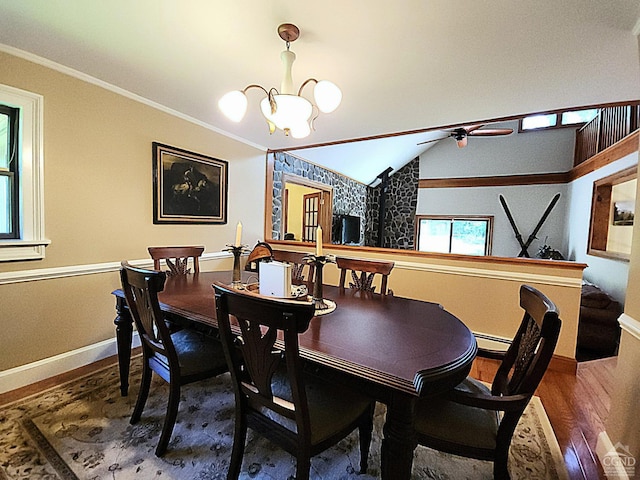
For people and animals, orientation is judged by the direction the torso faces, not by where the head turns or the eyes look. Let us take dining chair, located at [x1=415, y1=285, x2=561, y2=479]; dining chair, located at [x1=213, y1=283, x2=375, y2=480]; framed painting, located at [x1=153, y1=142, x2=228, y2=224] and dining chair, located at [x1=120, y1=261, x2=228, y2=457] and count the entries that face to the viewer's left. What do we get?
1

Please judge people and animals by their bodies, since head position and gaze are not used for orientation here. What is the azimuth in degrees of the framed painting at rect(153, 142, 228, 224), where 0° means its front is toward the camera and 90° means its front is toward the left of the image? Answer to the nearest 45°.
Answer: approximately 315°

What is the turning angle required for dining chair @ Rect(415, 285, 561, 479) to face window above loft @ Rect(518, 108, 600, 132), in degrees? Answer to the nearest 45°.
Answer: approximately 90° to its right

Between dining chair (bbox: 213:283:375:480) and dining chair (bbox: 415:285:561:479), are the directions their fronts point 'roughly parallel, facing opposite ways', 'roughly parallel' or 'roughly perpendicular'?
roughly perpendicular

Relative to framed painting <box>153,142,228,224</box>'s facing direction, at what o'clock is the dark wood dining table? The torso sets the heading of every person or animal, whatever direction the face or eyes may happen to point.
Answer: The dark wood dining table is roughly at 1 o'clock from the framed painting.

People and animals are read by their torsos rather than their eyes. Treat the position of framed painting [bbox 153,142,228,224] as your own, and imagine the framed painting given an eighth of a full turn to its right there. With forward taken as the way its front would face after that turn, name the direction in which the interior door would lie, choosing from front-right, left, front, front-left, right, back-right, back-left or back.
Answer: back-left

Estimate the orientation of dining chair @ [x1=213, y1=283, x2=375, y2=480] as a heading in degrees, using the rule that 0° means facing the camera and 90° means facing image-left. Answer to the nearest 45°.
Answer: approximately 225°

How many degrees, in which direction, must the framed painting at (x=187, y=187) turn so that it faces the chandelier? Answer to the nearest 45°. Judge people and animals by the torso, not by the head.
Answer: approximately 45° to its right

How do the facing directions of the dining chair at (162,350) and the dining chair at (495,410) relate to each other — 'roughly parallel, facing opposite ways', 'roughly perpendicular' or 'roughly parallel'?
roughly perpendicular

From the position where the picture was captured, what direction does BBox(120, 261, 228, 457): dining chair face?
facing away from the viewer and to the right of the viewer

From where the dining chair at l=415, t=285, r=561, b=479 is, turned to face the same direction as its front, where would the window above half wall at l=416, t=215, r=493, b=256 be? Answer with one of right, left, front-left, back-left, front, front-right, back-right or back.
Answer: right

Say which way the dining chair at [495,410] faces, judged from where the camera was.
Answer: facing to the left of the viewer

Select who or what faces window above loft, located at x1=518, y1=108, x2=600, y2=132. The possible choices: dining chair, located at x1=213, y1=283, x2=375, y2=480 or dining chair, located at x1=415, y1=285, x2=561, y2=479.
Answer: dining chair, located at x1=213, y1=283, x2=375, y2=480

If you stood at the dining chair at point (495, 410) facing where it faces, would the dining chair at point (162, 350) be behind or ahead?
ahead
